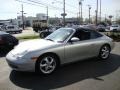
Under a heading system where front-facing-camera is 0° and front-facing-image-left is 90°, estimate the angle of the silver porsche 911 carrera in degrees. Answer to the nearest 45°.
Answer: approximately 45°

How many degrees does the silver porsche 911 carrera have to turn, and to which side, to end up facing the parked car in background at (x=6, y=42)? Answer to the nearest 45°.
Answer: approximately 90° to its right
